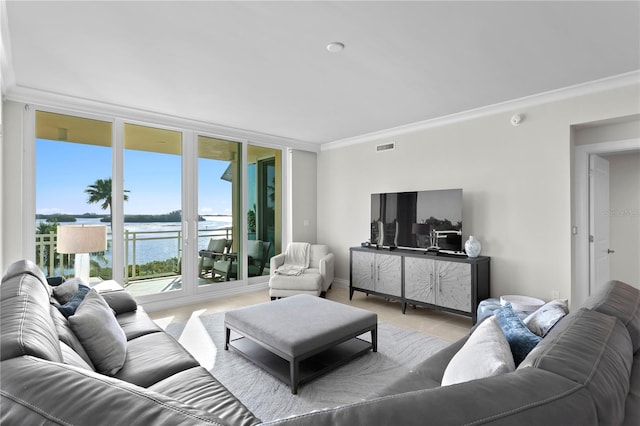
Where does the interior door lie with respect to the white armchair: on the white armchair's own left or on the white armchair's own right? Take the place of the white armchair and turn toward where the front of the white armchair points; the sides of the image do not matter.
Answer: on the white armchair's own left

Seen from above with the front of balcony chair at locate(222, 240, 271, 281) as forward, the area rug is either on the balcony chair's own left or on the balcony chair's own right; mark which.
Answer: on the balcony chair's own left

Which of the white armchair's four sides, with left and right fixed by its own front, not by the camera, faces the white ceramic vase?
left

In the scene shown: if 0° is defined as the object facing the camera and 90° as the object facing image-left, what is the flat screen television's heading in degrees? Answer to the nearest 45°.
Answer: approximately 45°

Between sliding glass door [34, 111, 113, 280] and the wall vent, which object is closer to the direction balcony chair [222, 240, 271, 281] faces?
the sliding glass door

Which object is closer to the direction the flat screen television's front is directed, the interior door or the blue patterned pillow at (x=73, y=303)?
the blue patterned pillow

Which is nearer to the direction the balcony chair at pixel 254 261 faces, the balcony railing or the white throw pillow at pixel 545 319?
the balcony railing

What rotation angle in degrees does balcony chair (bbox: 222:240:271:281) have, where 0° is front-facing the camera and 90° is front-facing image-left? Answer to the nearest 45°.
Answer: approximately 45°

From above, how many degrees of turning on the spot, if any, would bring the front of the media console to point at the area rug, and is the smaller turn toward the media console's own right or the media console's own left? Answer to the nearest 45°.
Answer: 0° — it already faces it

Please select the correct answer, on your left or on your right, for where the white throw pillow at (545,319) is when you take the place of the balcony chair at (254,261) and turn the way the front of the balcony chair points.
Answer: on your left
